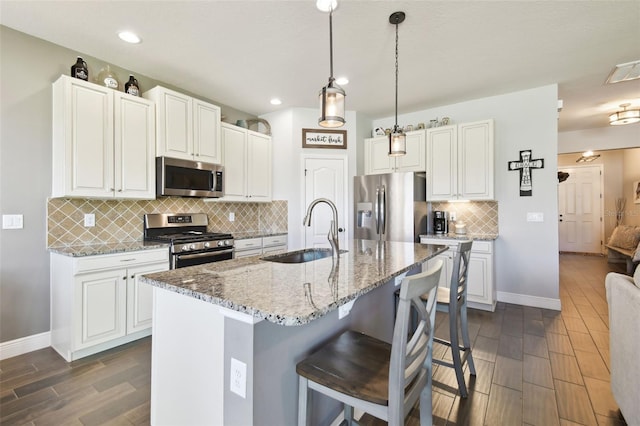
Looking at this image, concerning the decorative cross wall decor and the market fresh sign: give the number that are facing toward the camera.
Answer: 2

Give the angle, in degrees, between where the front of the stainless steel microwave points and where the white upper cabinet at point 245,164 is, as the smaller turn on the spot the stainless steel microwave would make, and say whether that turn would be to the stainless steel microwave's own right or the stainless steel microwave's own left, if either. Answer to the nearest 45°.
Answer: approximately 90° to the stainless steel microwave's own left

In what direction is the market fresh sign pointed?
toward the camera

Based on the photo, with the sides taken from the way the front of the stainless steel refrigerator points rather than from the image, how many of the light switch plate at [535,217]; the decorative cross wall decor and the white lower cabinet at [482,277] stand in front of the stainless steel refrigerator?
0

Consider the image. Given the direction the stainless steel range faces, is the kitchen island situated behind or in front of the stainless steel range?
in front

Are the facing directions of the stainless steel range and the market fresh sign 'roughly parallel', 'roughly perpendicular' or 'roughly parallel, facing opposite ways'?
roughly perpendicular

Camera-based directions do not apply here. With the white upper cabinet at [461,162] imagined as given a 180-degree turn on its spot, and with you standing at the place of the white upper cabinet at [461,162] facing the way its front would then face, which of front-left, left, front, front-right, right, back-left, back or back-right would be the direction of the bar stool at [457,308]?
back-right

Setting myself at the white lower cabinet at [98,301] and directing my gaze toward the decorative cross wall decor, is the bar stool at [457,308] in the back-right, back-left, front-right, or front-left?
front-right

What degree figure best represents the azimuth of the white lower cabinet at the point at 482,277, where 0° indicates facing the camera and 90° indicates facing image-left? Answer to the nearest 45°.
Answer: approximately 45°

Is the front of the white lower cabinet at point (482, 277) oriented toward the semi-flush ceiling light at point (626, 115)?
no

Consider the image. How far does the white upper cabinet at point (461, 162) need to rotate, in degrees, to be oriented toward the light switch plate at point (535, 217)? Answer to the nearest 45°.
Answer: approximately 135° to its left

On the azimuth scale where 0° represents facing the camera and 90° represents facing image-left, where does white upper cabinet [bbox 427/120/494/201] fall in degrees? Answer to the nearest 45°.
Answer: approximately 45°

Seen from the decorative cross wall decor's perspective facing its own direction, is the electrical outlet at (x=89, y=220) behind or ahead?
ahead

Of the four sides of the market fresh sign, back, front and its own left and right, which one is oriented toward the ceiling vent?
left

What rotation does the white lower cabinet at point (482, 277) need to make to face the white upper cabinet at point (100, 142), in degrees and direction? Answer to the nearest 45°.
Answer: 0° — it already faces it

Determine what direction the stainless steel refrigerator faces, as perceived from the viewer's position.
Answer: facing the viewer and to the left of the viewer
